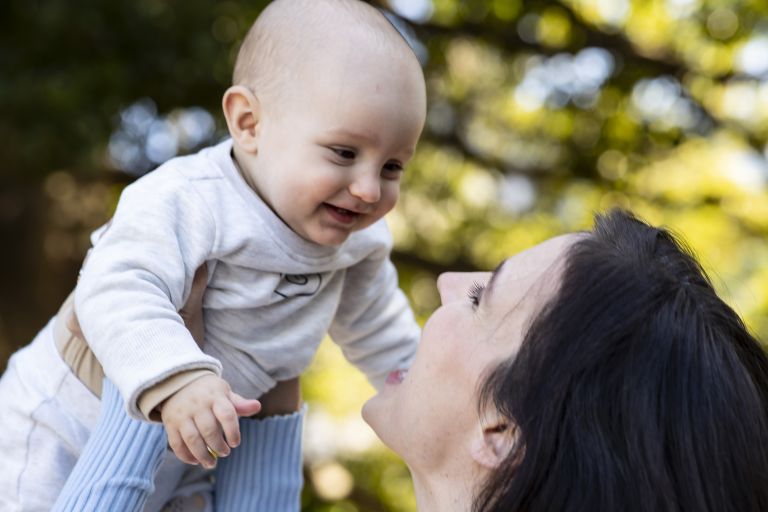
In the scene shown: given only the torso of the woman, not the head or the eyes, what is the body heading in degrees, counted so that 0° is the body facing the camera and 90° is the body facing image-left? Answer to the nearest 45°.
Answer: approximately 90°

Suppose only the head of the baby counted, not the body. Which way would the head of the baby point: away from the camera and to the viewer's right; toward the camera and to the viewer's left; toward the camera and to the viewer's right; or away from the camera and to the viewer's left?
toward the camera and to the viewer's right

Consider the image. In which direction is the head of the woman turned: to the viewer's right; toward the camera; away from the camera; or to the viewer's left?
to the viewer's left
